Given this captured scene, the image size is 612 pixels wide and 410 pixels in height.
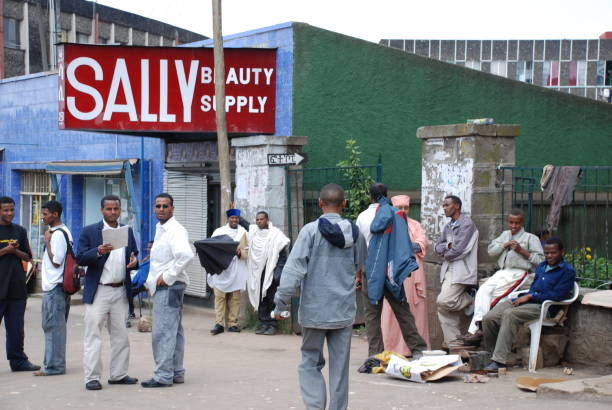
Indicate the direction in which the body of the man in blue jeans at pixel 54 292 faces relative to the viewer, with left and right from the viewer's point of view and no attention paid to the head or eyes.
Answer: facing to the left of the viewer

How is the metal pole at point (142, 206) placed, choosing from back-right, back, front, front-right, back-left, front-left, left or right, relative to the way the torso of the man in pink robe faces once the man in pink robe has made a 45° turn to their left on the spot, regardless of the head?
back-right

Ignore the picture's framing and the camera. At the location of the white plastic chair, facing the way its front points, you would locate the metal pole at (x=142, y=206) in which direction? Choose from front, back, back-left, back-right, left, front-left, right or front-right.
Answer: right

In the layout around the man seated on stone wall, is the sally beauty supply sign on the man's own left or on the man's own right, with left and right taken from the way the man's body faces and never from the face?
on the man's own right

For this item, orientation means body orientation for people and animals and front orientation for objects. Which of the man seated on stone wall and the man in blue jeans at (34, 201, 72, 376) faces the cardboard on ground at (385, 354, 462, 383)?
the man seated on stone wall

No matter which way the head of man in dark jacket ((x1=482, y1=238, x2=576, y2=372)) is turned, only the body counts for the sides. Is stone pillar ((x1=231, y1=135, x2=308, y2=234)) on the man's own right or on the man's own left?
on the man's own right

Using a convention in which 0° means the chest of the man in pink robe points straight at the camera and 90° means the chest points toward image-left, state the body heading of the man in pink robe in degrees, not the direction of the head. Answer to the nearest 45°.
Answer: approximately 45°

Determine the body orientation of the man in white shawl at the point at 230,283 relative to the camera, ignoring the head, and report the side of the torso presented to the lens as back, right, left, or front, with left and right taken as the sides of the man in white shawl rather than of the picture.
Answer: front

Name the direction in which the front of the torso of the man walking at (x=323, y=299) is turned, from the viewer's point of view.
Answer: away from the camera

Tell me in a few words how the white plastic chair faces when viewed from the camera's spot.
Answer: facing the viewer and to the left of the viewer

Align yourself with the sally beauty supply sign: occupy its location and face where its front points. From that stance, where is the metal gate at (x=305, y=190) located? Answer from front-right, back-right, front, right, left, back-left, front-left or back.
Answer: front-left

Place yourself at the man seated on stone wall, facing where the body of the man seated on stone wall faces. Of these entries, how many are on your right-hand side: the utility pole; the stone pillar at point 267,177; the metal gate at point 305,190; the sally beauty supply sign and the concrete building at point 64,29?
5

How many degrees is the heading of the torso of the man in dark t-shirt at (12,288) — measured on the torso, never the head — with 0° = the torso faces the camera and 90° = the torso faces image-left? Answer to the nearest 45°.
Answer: approximately 315°

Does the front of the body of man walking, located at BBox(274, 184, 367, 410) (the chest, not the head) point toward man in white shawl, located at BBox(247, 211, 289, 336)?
yes

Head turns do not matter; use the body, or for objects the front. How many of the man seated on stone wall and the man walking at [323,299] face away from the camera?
1
